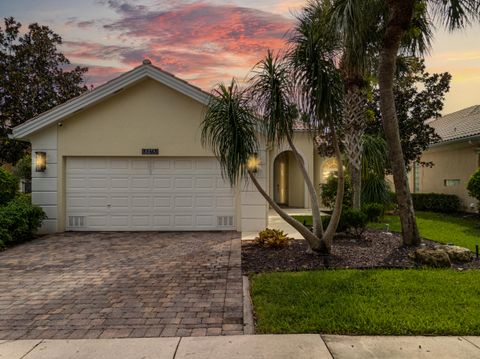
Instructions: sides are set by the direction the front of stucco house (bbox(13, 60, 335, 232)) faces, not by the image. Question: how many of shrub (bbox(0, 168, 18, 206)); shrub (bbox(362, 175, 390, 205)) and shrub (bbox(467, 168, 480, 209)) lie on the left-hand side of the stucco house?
2

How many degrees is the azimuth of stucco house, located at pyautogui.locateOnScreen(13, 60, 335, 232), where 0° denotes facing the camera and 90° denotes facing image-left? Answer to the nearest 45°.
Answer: approximately 0°

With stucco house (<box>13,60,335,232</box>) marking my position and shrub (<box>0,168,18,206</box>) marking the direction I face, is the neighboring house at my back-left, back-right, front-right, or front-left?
back-right

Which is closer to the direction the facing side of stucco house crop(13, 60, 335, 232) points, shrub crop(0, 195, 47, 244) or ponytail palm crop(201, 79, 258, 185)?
the ponytail palm

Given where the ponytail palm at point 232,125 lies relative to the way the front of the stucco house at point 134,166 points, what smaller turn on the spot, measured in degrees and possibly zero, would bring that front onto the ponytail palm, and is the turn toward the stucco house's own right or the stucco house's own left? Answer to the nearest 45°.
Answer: approximately 45° to the stucco house's own left

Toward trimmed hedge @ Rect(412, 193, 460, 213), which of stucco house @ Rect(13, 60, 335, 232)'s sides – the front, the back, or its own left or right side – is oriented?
left

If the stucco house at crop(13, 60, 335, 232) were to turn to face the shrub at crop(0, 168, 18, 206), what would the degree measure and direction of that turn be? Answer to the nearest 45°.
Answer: approximately 90° to its right

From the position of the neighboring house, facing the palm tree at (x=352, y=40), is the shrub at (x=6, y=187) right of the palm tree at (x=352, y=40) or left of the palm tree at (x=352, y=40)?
right
